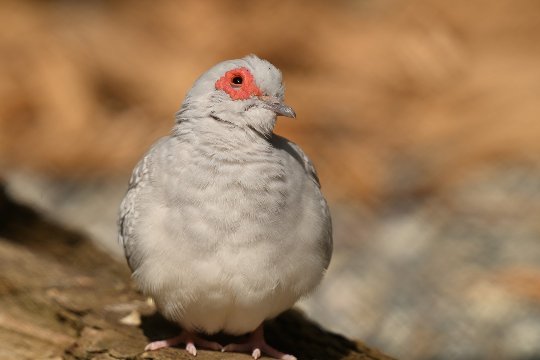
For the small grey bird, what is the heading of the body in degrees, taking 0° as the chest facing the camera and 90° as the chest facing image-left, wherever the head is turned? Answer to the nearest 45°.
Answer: approximately 0°
